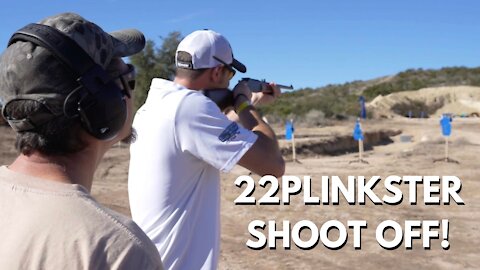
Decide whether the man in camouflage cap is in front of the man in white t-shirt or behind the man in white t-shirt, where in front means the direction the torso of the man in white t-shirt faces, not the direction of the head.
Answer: behind

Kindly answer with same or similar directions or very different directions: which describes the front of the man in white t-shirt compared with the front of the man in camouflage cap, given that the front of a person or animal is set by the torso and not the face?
same or similar directions

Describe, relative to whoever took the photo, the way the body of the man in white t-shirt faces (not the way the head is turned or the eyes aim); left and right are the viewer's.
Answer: facing away from the viewer and to the right of the viewer

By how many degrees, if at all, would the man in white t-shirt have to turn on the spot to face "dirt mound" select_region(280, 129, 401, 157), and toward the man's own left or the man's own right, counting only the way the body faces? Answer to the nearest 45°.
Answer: approximately 45° to the man's own left

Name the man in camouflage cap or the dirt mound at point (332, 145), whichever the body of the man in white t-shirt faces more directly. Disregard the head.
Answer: the dirt mound

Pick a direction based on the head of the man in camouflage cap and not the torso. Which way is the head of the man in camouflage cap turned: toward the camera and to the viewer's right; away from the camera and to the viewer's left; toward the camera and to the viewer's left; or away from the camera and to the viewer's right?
away from the camera and to the viewer's right

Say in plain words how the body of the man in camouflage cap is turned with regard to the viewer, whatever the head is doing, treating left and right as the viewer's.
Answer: facing away from the viewer and to the right of the viewer

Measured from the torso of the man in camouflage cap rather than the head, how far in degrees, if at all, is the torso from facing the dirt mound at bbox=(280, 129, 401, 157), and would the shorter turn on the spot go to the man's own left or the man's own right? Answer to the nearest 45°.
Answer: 0° — they already face it

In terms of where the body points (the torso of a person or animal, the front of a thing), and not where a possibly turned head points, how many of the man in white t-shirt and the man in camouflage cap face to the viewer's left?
0

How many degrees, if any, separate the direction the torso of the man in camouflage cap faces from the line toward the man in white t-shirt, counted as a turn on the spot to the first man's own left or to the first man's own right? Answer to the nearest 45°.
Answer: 0° — they already face them

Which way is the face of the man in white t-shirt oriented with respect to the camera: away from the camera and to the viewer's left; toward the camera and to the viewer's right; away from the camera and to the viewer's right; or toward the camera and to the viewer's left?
away from the camera and to the viewer's right
